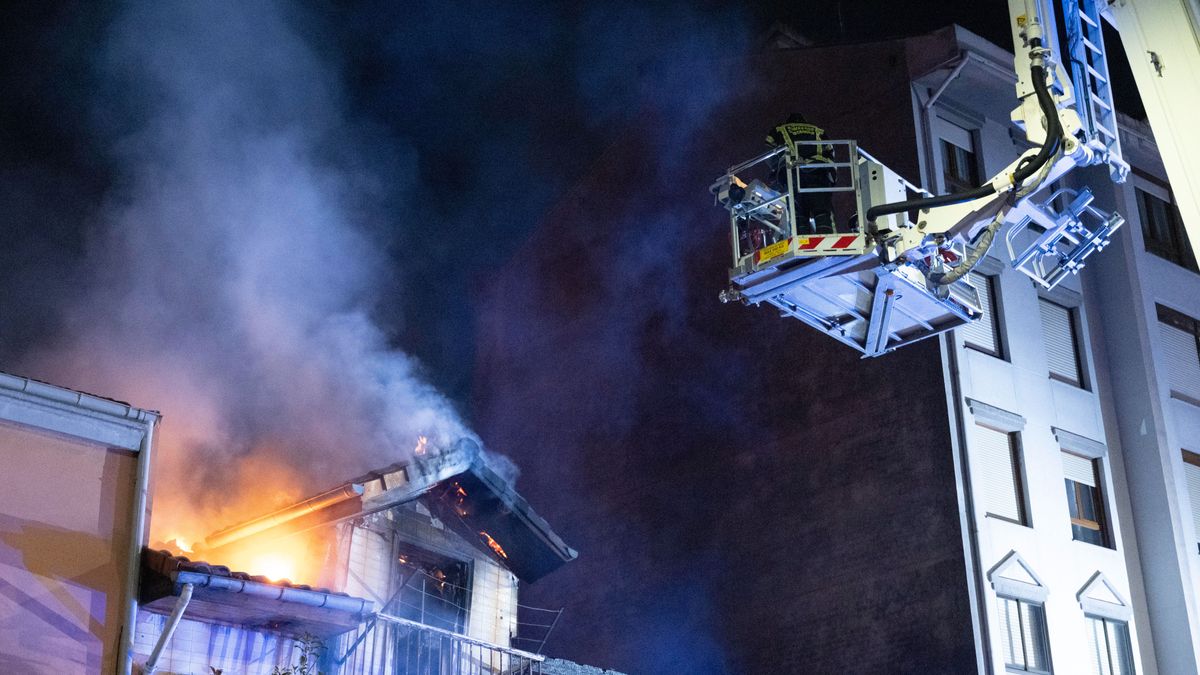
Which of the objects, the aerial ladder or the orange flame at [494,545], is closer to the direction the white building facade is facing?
the aerial ladder

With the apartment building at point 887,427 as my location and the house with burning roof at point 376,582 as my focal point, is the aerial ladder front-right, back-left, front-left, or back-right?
front-left

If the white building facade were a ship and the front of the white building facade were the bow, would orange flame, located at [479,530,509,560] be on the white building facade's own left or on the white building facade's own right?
on the white building facade's own right

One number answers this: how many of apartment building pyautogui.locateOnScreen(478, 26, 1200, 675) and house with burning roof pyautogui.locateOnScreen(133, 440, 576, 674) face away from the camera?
0

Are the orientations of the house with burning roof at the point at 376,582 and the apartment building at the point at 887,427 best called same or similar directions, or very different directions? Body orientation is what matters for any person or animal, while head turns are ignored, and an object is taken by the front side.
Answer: same or similar directions

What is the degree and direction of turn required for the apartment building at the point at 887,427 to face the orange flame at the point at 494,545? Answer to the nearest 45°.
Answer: approximately 90° to its right

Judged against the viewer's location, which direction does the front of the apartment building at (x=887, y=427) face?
facing the viewer and to the right of the viewer

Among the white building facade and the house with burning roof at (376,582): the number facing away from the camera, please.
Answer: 0

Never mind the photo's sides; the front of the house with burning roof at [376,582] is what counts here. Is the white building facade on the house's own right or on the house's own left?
on the house's own left

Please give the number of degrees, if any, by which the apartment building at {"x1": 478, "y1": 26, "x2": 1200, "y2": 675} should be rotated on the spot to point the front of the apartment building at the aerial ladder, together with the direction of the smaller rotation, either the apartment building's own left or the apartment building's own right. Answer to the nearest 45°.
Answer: approximately 45° to the apartment building's own right

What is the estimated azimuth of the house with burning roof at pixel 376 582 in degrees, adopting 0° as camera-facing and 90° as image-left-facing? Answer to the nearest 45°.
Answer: approximately 315°
